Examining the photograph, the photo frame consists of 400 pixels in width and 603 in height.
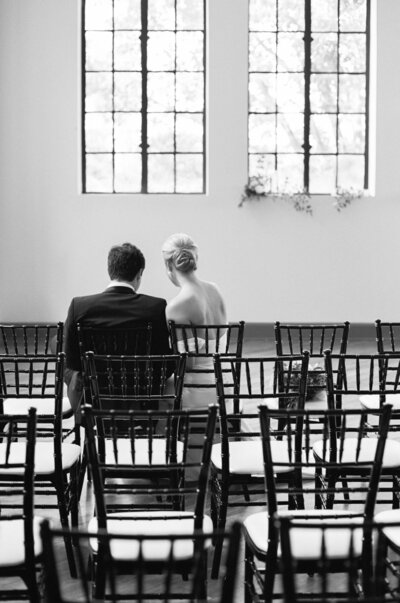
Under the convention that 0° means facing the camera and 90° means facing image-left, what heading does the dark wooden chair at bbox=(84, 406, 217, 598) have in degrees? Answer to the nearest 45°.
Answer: approximately 180°

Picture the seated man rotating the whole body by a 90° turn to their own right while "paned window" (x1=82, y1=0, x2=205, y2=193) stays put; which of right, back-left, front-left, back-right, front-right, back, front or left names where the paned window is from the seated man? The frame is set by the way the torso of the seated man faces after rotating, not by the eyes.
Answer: left

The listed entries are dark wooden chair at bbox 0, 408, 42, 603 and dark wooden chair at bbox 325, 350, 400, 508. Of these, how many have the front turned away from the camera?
2

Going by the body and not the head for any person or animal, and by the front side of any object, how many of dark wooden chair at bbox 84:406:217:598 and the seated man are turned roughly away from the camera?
2

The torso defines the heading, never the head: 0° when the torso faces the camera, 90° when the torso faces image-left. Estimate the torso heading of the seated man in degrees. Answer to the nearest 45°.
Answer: approximately 180°

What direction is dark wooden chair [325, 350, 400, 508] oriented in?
away from the camera

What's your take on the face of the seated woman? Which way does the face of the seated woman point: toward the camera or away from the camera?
away from the camera

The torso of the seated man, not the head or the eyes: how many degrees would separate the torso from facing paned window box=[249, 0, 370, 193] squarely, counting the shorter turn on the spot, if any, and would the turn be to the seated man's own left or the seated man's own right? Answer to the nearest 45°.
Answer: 0° — they already face it

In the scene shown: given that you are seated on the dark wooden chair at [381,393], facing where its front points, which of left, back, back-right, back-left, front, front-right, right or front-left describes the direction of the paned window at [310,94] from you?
front

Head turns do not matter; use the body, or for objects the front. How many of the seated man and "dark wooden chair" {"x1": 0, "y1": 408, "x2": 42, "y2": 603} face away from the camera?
2

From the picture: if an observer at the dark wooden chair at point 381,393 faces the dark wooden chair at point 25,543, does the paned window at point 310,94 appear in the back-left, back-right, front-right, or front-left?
back-right

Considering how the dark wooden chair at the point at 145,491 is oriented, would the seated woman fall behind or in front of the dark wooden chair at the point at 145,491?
in front

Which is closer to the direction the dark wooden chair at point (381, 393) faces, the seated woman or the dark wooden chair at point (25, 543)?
the seated woman

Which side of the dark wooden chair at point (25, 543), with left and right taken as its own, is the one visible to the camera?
back
